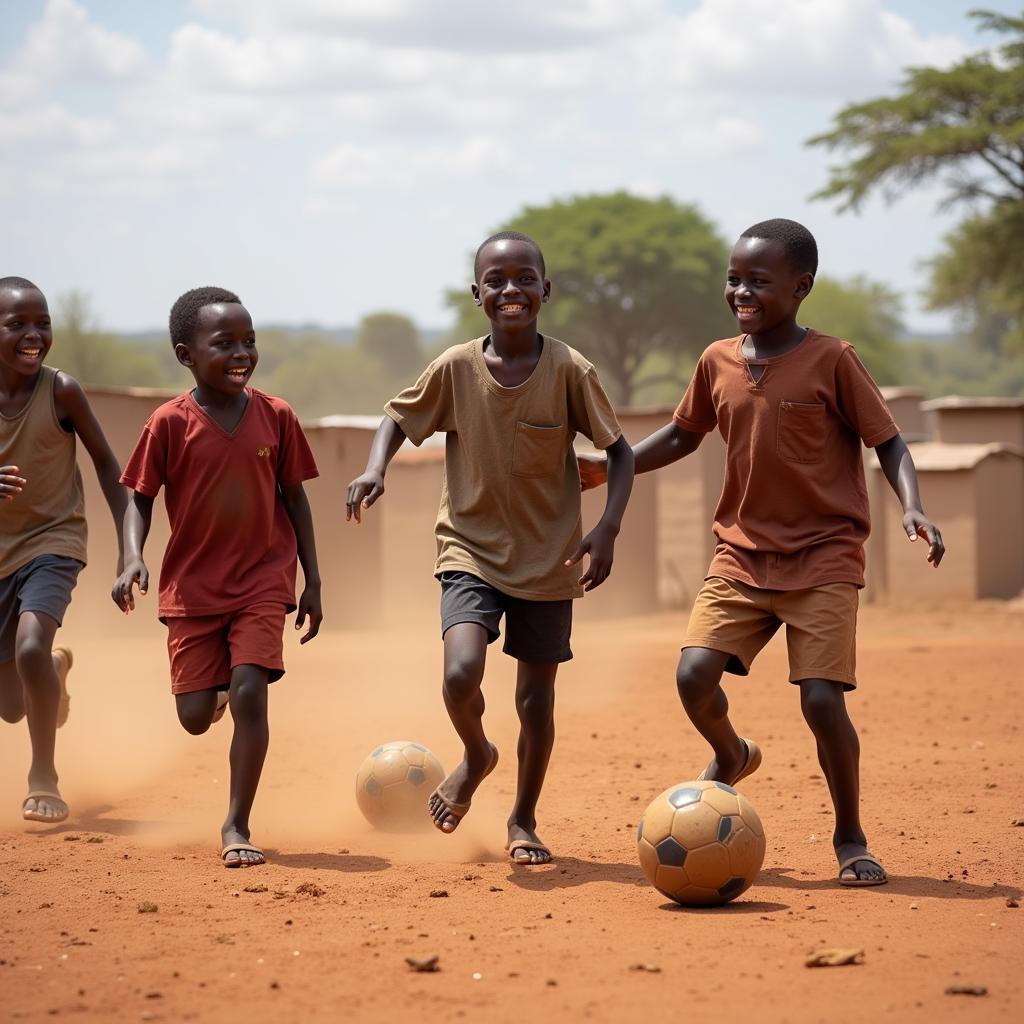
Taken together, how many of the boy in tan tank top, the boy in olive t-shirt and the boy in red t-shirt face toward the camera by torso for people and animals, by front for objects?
3

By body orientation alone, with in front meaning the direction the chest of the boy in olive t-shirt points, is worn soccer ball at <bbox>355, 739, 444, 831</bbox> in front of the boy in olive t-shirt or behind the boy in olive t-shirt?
behind

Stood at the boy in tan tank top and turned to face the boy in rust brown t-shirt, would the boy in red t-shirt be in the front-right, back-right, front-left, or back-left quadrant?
front-right

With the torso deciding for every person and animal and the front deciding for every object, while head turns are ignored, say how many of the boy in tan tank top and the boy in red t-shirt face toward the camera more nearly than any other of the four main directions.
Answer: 2

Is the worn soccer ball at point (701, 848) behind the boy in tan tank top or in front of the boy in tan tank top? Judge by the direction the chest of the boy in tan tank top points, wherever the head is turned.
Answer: in front

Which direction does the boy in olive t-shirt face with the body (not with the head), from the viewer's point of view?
toward the camera

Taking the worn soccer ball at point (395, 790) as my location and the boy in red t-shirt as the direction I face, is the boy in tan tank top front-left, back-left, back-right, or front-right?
front-right

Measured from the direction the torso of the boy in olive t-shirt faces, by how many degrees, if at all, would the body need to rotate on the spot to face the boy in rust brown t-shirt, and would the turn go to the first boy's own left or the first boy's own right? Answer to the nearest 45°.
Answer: approximately 90° to the first boy's own left

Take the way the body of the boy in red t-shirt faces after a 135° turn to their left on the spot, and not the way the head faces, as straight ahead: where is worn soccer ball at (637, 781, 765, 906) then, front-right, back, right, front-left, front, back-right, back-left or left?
right

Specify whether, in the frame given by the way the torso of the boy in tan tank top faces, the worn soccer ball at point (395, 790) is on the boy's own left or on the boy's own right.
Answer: on the boy's own left

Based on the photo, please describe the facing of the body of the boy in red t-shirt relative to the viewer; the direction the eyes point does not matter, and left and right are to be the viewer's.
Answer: facing the viewer

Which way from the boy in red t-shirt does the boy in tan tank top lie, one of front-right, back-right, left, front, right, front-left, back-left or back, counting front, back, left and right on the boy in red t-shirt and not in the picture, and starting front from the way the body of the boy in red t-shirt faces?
back-right
